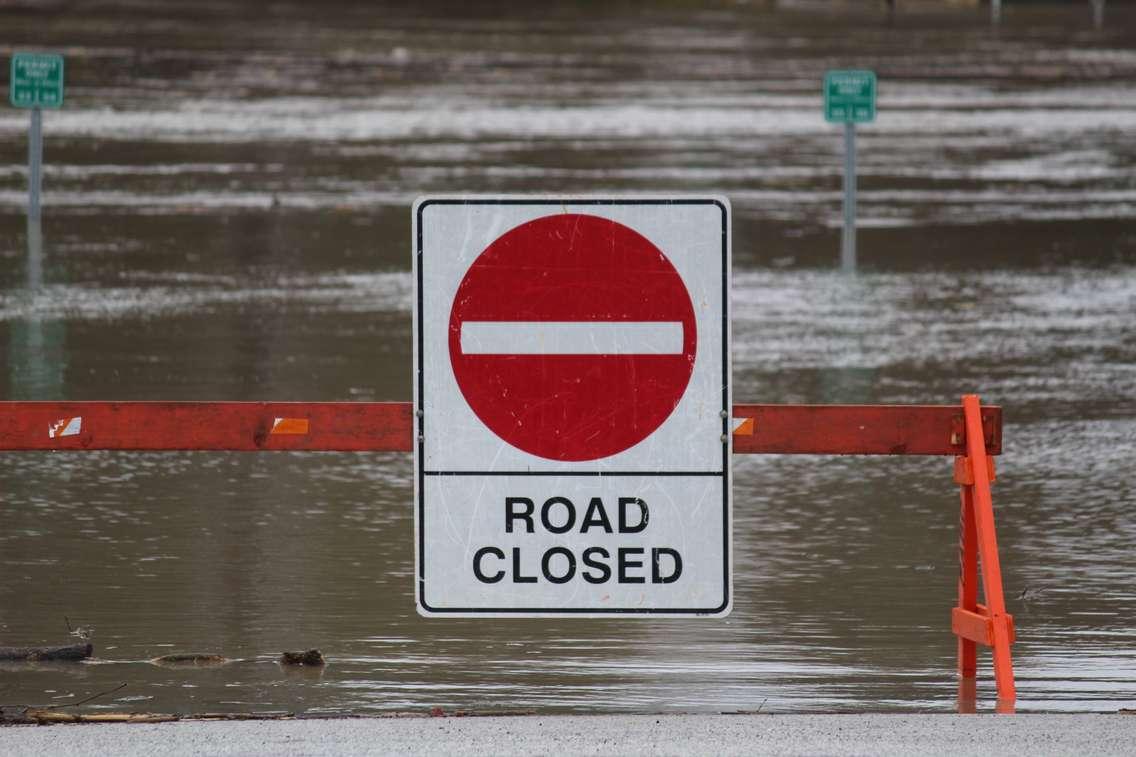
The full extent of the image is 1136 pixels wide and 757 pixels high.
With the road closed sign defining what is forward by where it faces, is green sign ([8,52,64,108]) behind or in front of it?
behind

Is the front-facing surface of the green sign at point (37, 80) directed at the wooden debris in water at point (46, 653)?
yes

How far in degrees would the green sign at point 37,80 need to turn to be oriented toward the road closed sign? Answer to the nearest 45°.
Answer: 0° — it already faces it

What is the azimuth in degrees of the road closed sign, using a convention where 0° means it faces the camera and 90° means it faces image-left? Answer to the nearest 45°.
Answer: approximately 0°

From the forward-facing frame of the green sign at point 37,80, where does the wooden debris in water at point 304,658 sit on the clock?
The wooden debris in water is roughly at 12 o'clock from the green sign.

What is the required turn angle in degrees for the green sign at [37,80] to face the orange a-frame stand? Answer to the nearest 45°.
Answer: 0° — it already faces it

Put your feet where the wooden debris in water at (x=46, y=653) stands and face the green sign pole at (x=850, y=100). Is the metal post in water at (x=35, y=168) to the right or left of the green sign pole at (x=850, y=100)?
left

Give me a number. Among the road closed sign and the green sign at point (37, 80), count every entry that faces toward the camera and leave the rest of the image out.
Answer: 2

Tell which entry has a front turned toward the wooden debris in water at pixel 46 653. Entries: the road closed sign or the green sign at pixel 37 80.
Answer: the green sign

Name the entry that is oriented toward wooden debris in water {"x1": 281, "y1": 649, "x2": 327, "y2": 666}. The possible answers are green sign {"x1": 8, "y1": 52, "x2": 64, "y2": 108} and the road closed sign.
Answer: the green sign
